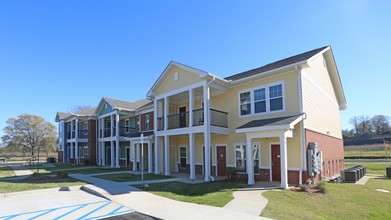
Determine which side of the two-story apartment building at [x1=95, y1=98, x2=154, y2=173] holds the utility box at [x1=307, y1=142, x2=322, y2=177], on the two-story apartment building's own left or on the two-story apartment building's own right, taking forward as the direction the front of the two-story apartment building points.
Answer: on the two-story apartment building's own left

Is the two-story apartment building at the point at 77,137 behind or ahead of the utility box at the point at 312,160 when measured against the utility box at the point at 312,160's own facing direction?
behind

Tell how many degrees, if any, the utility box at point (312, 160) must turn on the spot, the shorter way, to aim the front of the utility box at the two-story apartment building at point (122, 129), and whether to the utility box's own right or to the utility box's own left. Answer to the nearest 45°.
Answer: approximately 180°

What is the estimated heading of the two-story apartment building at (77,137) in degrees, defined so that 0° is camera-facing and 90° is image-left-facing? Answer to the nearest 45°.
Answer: approximately 45°

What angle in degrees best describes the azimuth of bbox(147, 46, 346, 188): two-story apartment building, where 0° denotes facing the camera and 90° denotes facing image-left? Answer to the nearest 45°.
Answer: approximately 45°

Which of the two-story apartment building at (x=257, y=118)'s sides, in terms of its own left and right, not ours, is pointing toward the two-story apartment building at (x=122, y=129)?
right

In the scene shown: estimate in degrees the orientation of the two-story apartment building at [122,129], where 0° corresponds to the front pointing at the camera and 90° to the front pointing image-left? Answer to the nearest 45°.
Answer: approximately 45°

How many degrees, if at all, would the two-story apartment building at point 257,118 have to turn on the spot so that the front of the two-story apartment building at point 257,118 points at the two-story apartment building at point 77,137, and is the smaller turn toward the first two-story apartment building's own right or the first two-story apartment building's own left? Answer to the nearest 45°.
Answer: approximately 90° to the first two-story apartment building's own right

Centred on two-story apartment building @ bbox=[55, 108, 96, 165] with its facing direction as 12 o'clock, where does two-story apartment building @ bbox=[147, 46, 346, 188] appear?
two-story apartment building @ bbox=[147, 46, 346, 188] is roughly at 10 o'clock from two-story apartment building @ bbox=[55, 108, 96, 165].

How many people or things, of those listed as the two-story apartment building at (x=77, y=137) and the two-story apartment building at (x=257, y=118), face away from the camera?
0

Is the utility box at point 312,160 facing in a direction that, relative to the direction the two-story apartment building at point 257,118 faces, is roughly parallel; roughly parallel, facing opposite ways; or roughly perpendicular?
roughly perpendicular
